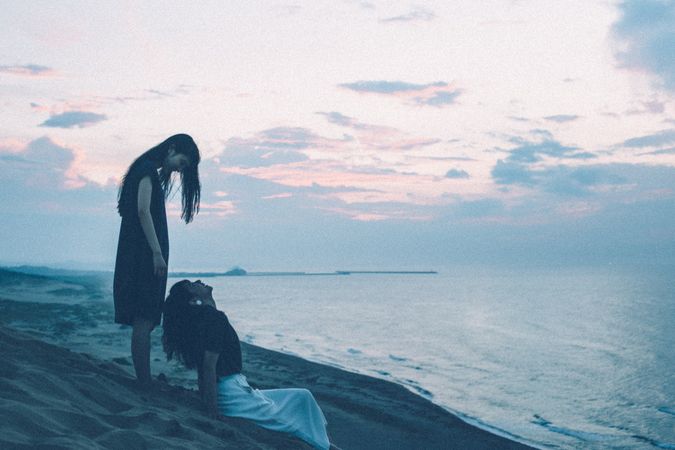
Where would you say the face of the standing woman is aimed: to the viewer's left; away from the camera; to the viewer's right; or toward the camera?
to the viewer's right

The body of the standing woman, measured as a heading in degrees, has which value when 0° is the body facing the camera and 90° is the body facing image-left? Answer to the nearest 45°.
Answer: approximately 270°
